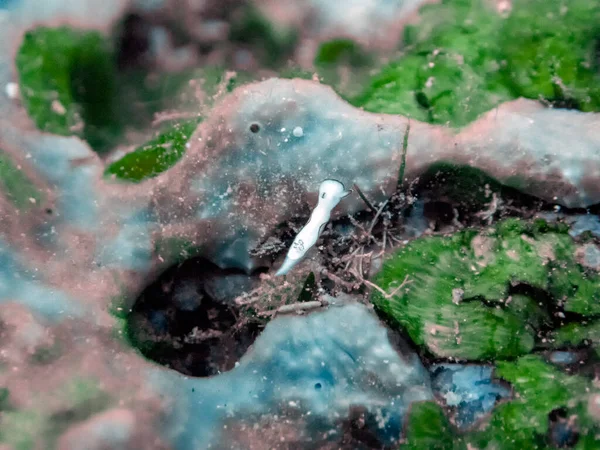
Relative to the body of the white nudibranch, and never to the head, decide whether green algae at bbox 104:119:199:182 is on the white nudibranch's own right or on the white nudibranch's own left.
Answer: on the white nudibranch's own left

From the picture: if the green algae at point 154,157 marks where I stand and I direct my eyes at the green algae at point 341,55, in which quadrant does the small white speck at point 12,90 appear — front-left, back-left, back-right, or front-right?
back-left

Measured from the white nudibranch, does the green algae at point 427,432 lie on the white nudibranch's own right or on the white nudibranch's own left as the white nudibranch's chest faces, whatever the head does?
on the white nudibranch's own right

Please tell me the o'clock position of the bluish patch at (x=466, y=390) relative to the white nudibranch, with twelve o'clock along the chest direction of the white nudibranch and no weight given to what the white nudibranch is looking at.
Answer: The bluish patch is roughly at 3 o'clock from the white nudibranch.

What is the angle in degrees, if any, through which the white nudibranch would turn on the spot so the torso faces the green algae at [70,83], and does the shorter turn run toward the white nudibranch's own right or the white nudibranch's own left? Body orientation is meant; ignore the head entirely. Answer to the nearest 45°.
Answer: approximately 135° to the white nudibranch's own left

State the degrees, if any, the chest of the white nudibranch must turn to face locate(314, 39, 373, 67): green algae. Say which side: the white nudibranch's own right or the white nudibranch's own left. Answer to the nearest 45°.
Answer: approximately 45° to the white nudibranch's own left

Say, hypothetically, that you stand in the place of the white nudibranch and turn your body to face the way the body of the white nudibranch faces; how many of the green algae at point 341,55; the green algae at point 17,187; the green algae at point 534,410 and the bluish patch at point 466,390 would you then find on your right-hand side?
2

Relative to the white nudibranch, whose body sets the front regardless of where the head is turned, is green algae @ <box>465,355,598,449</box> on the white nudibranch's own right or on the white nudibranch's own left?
on the white nudibranch's own right

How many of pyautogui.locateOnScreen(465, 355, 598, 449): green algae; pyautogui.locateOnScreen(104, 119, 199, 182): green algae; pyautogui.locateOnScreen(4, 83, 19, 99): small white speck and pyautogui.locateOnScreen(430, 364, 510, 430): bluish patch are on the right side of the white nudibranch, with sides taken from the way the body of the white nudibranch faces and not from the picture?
2

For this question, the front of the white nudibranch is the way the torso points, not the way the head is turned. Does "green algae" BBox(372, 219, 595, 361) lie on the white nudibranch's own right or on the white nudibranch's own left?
on the white nudibranch's own right

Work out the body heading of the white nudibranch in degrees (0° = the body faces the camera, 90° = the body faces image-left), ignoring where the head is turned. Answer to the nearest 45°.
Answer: approximately 225°
